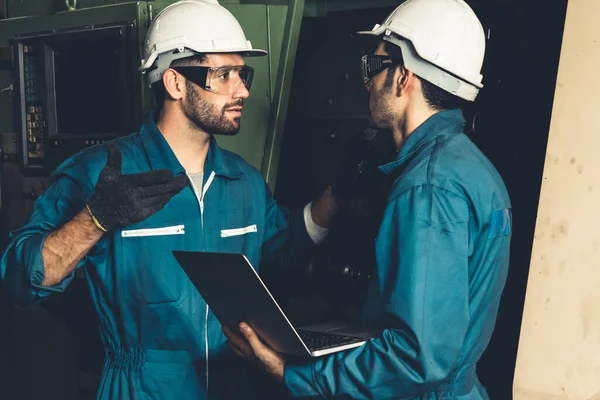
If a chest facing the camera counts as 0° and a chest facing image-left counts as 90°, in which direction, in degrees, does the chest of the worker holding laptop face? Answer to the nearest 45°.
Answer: approximately 135°

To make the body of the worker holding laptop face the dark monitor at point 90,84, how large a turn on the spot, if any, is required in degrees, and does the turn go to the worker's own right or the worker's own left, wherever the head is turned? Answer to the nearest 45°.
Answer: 0° — they already face it

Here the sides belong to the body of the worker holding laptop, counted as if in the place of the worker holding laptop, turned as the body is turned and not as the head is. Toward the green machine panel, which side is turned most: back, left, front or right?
front
